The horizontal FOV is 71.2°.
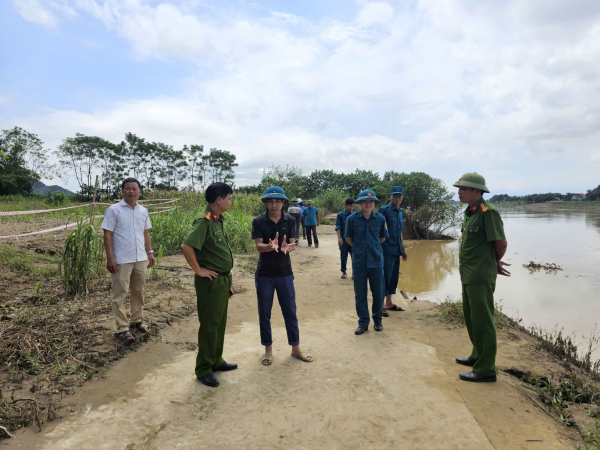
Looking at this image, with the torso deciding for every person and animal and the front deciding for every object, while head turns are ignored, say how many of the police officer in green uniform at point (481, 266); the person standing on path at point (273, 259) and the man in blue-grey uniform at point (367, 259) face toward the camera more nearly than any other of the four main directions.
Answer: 2

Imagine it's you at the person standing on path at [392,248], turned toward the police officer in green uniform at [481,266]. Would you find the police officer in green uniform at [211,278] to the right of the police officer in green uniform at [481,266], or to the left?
right

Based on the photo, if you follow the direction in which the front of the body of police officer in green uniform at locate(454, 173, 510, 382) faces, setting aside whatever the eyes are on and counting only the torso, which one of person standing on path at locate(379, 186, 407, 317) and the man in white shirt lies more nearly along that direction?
the man in white shirt

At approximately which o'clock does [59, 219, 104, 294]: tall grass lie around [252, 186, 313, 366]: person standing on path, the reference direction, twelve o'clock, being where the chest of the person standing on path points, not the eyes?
The tall grass is roughly at 4 o'clock from the person standing on path.

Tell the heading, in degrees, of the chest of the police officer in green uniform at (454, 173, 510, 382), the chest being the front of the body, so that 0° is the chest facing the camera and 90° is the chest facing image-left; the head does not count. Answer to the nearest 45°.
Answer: approximately 90°

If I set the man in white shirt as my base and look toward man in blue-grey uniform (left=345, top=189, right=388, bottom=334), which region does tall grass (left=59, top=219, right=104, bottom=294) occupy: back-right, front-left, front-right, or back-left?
back-left

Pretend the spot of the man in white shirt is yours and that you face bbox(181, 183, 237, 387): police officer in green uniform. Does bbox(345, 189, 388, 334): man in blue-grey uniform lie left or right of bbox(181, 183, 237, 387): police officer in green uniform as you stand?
left

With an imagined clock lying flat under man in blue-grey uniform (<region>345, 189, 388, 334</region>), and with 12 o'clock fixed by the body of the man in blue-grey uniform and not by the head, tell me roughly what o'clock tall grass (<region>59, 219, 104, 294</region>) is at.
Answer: The tall grass is roughly at 3 o'clock from the man in blue-grey uniform.
